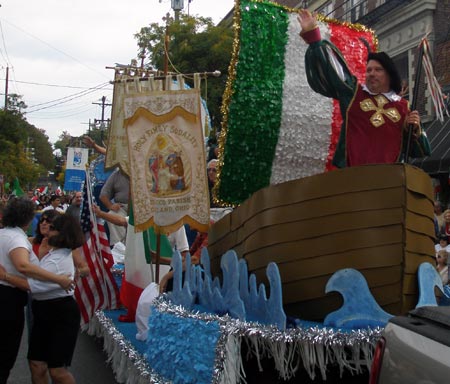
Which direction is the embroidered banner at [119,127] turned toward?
toward the camera

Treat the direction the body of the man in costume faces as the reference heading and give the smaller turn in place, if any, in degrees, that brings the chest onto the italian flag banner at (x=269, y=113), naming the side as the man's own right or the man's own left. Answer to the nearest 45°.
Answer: approximately 135° to the man's own right

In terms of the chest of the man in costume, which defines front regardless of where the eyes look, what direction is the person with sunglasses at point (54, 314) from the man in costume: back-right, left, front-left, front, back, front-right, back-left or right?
right

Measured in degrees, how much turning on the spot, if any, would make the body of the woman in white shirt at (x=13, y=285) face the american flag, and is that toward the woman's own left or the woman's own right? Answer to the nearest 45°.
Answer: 0° — they already face it

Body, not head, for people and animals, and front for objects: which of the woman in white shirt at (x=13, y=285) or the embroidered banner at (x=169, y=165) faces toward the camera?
the embroidered banner

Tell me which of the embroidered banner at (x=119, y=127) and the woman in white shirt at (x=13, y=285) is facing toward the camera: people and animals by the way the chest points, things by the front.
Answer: the embroidered banner

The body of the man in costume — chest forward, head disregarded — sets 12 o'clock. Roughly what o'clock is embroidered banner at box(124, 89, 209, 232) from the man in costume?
The embroidered banner is roughly at 3 o'clock from the man in costume.

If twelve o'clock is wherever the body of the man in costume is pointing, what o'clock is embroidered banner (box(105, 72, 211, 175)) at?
The embroidered banner is roughly at 4 o'clock from the man in costume.

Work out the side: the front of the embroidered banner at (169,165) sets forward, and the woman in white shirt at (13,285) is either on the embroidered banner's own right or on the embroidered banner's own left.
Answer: on the embroidered banner's own right

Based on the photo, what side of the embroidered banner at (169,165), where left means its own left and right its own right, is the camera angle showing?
front

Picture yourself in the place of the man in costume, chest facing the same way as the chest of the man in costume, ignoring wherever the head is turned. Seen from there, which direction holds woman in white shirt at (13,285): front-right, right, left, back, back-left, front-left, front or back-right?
right

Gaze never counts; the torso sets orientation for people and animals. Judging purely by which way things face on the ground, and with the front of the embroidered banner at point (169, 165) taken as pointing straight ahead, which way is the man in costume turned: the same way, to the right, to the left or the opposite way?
the same way
